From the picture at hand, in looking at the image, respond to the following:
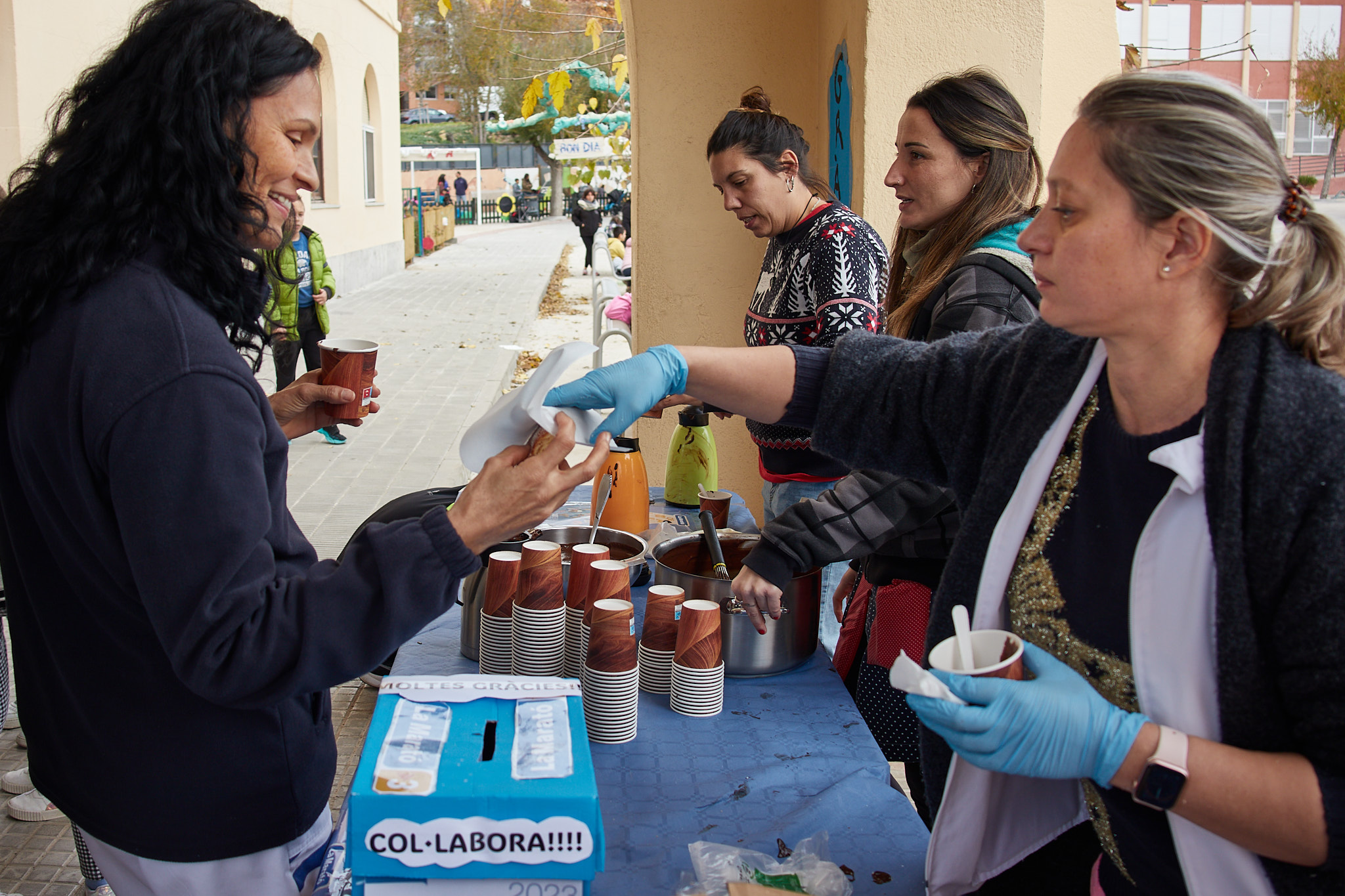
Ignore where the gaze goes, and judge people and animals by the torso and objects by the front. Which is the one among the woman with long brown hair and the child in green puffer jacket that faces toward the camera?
the child in green puffer jacket

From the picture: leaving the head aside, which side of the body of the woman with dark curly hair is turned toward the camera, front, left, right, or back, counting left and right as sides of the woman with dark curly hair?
right

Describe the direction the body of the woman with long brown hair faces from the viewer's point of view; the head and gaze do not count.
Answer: to the viewer's left

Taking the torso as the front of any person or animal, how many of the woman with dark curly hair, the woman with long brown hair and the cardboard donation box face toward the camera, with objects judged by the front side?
1

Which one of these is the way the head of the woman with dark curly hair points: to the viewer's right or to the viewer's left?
to the viewer's right

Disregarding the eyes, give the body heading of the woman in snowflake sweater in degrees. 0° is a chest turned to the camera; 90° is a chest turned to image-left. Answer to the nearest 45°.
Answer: approximately 45°

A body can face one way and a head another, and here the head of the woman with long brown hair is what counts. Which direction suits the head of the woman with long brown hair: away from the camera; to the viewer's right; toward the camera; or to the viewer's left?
to the viewer's left

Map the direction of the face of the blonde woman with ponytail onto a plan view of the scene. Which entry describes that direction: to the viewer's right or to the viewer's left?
to the viewer's left

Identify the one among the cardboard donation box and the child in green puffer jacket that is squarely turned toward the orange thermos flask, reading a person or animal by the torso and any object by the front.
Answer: the child in green puffer jacket

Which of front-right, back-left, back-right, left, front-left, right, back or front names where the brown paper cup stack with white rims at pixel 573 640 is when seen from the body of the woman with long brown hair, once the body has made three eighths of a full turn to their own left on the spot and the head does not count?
right

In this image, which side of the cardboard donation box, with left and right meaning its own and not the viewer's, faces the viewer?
front

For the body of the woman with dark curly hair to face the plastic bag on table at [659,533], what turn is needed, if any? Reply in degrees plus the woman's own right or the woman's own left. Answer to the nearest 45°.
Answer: approximately 45° to the woman's own left
